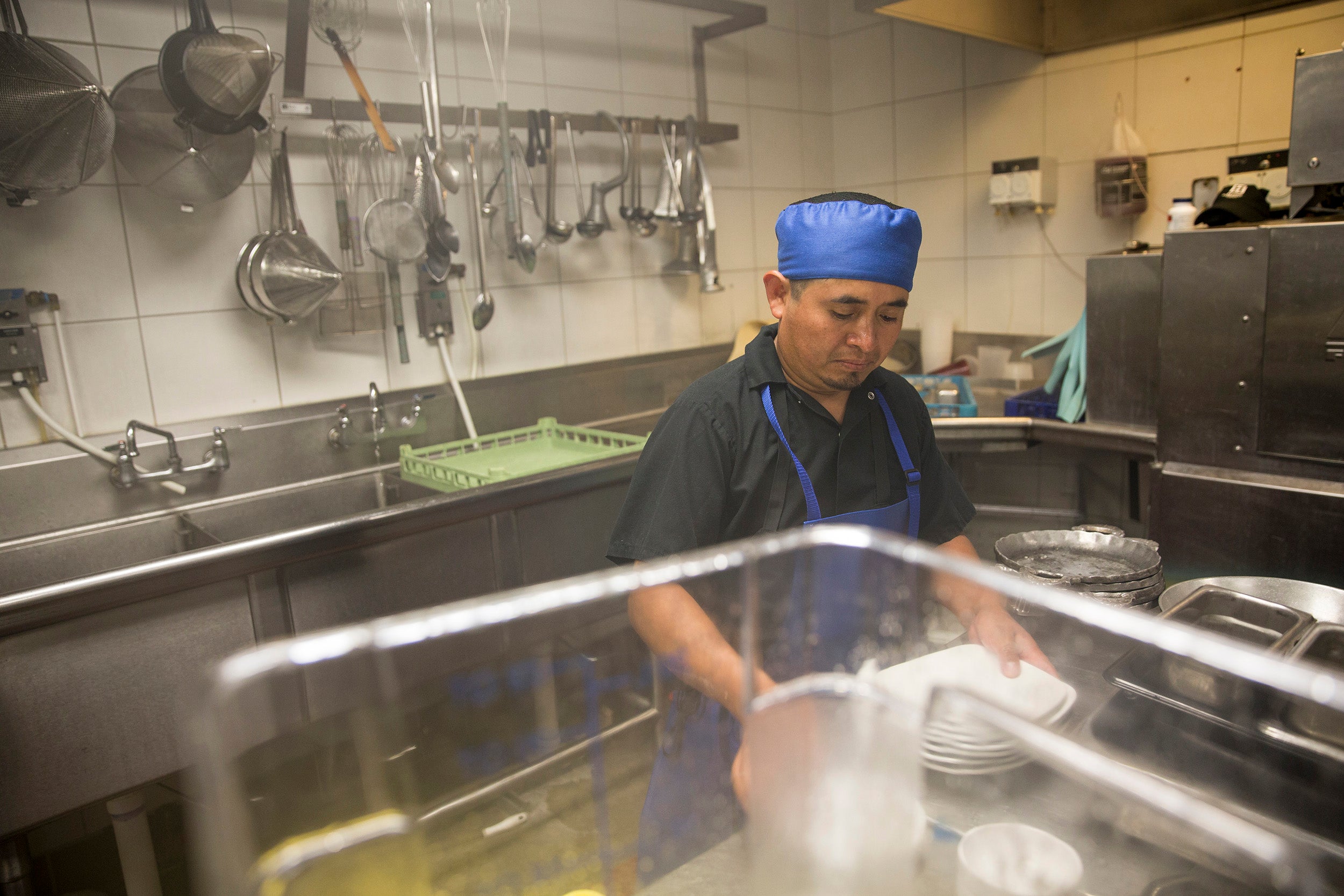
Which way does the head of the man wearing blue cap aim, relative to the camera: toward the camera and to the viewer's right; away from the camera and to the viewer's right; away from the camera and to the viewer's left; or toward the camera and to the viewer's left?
toward the camera and to the viewer's right

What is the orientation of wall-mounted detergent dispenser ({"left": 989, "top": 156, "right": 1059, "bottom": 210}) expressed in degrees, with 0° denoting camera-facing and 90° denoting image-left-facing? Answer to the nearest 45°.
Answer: approximately 45°

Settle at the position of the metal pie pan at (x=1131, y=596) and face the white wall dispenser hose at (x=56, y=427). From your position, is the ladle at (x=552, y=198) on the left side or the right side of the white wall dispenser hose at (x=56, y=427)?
right

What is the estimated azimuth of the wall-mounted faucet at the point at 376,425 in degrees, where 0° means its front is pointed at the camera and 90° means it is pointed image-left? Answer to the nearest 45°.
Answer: approximately 315°

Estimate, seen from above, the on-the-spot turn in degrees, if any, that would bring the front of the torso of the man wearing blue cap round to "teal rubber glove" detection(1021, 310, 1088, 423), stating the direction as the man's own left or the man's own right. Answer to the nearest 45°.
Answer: approximately 90° to the man's own left

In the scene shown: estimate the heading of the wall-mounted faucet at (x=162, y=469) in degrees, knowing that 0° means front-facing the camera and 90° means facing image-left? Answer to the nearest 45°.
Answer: approximately 315°

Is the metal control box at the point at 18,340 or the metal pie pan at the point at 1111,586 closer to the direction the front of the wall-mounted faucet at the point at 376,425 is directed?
the metal pie pan

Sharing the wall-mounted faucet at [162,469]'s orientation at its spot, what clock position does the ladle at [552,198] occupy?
The ladle is roughly at 10 o'clock from the wall-mounted faucet.
